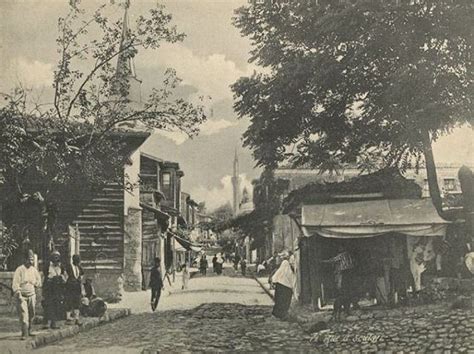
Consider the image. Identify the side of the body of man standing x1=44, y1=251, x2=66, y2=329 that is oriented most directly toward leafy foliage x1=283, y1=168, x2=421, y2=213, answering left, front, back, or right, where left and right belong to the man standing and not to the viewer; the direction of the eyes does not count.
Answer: left

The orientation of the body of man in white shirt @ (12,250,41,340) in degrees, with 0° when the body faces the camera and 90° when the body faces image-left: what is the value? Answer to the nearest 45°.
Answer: approximately 0°

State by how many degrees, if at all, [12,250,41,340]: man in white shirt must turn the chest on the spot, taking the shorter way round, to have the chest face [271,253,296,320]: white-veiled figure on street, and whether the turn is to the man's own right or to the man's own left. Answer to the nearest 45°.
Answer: approximately 90° to the man's own left

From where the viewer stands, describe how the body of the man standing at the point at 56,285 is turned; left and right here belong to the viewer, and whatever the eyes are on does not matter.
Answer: facing the viewer
